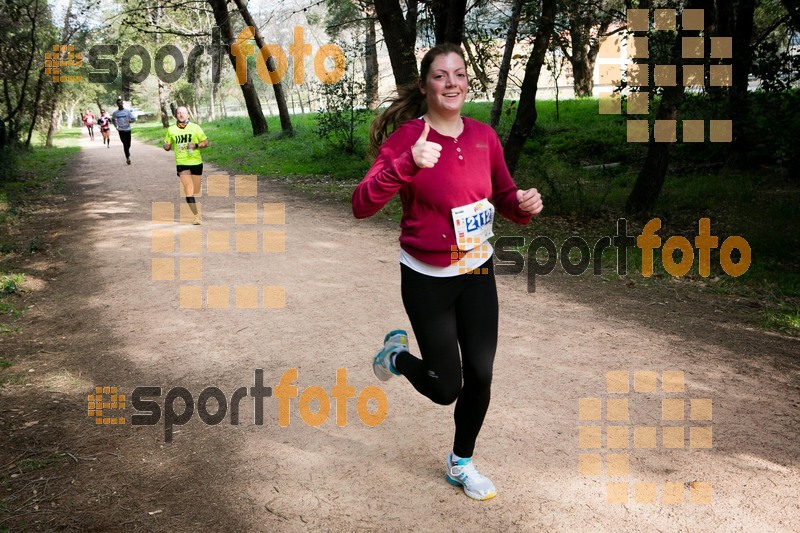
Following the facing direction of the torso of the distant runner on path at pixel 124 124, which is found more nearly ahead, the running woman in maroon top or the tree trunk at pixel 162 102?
the running woman in maroon top

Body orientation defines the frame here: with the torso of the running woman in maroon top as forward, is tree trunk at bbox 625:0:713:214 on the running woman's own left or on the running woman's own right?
on the running woman's own left

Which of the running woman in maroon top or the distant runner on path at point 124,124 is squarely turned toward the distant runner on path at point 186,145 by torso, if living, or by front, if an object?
the distant runner on path at point 124,124

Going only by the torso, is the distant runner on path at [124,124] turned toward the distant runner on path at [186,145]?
yes

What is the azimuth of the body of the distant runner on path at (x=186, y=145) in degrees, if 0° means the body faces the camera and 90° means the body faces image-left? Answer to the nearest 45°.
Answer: approximately 0°

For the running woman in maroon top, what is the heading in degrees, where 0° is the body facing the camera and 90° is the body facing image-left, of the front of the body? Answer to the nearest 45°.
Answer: approximately 315°
